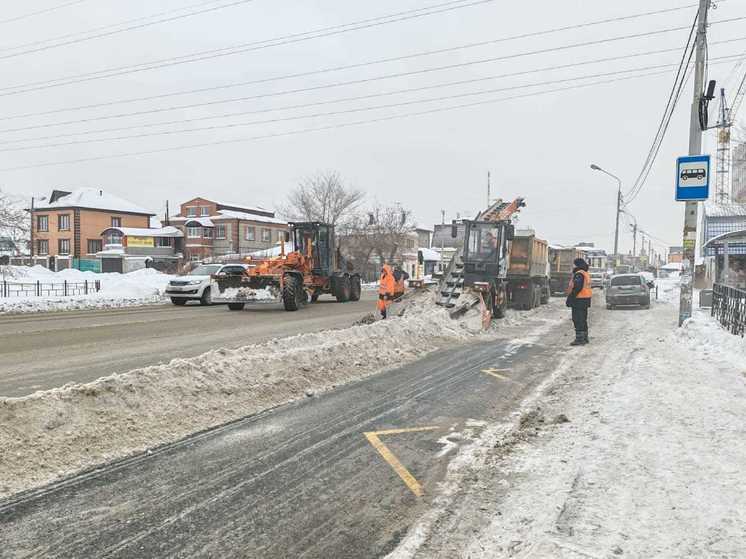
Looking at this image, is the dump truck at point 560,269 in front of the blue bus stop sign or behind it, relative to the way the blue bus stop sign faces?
behind

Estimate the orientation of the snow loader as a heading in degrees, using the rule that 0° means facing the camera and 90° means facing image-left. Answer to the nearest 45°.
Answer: approximately 45°

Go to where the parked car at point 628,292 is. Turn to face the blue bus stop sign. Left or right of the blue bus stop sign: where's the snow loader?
right

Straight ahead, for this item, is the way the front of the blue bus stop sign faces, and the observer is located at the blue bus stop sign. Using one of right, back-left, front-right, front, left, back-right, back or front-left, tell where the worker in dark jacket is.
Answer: front-right

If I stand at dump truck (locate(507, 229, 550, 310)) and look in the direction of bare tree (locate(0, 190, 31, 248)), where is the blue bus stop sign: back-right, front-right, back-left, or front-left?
back-left

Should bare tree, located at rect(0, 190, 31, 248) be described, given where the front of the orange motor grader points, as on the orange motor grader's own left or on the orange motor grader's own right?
on the orange motor grader's own right

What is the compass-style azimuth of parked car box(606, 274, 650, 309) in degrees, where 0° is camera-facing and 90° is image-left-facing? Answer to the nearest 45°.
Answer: approximately 180°

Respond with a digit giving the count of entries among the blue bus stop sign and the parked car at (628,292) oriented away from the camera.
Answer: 1

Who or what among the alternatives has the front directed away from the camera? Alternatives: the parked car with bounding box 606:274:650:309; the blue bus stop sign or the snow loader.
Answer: the parked car

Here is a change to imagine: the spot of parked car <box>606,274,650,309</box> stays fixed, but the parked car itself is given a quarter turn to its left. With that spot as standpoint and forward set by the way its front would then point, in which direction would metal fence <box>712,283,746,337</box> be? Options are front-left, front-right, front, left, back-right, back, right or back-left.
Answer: left

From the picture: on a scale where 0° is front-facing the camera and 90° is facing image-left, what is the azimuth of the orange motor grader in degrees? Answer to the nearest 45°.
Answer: approximately 45°

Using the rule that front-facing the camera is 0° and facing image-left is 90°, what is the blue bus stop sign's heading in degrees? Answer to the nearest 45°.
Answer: approximately 0°

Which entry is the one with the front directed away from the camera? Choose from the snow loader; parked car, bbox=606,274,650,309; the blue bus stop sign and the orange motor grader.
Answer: the parked car

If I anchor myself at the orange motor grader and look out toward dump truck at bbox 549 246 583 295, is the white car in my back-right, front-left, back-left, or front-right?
back-left

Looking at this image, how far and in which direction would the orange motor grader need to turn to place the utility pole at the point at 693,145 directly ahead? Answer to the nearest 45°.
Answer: approximately 90° to its left

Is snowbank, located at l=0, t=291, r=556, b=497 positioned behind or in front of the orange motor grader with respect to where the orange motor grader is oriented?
in front
